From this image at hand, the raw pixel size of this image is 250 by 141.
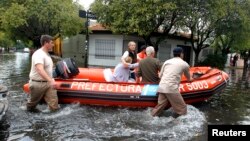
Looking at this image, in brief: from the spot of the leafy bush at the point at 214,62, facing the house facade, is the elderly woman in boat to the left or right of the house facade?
left

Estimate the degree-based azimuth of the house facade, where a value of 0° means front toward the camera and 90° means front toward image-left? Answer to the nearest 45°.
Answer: approximately 0°

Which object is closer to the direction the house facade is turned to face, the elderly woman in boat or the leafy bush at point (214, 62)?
the elderly woman in boat

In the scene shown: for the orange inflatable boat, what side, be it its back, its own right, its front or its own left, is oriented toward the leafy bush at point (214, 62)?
left

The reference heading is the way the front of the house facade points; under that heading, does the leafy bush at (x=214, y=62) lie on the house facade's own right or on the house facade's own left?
on the house facade's own left

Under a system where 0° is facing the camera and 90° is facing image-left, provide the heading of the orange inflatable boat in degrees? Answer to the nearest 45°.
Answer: approximately 270°

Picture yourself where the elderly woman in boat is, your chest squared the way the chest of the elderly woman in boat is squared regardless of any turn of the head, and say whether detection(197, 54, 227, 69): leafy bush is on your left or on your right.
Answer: on your left
